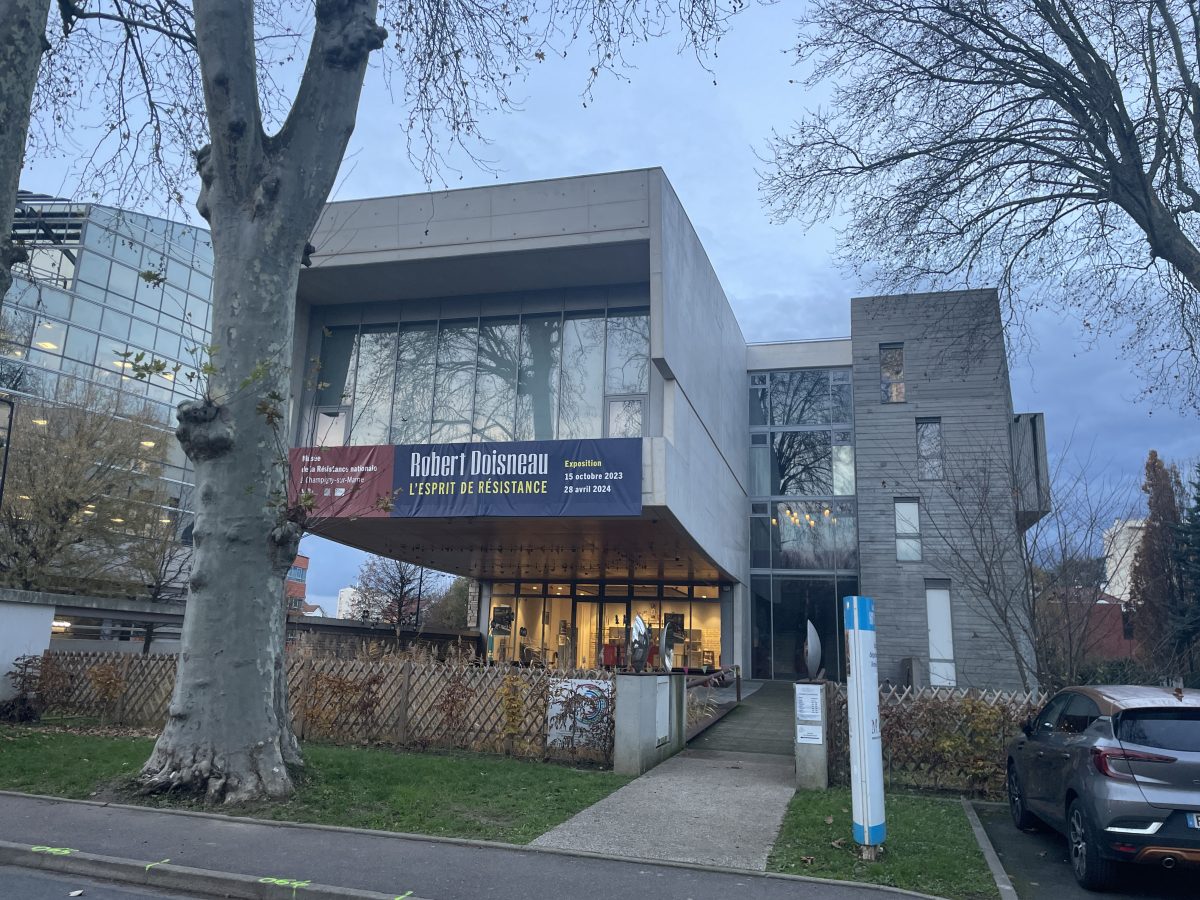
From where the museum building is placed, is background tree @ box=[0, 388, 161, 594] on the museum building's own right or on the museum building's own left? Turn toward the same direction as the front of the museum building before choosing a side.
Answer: on the museum building's own right

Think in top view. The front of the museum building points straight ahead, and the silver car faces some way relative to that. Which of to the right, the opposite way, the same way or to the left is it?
the opposite way

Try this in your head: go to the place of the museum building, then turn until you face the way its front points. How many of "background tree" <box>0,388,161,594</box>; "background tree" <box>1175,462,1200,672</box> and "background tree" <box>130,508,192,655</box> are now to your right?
2

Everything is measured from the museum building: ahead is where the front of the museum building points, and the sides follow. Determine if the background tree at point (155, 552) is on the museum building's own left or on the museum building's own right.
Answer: on the museum building's own right

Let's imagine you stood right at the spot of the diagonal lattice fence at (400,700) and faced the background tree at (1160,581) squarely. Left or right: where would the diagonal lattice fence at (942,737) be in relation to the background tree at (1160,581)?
right

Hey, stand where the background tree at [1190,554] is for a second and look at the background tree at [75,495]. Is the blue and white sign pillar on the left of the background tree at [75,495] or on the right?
left

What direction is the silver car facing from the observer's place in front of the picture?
facing away from the viewer and to the left of the viewer

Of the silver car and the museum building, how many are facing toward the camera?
1

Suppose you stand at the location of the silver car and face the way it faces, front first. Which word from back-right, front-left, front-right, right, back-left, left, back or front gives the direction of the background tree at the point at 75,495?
front-left

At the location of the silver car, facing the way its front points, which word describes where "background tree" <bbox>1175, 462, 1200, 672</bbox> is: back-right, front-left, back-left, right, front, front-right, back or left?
front-right
